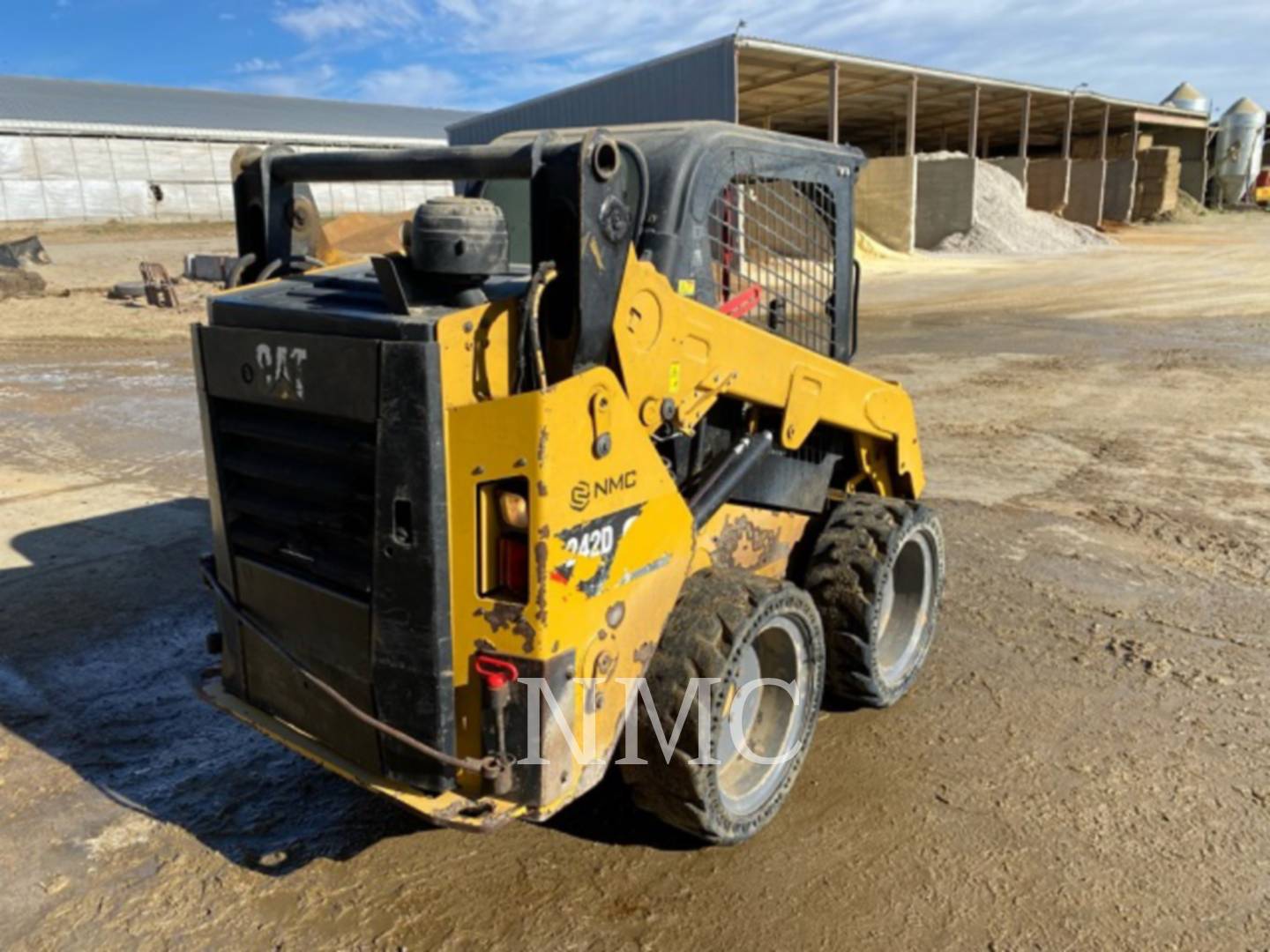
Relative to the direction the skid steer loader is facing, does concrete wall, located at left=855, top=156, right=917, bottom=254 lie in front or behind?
in front

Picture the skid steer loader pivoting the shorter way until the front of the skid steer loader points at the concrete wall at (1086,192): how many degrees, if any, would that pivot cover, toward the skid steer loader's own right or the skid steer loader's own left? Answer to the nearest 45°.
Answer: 0° — it already faces it

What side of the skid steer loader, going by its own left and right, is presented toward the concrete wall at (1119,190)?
front

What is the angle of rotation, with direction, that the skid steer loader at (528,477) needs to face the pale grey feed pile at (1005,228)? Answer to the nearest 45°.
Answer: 0° — it already faces it

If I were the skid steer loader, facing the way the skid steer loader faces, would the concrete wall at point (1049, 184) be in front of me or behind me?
in front

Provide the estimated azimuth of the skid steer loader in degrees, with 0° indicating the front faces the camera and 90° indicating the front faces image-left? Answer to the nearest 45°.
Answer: approximately 225°
